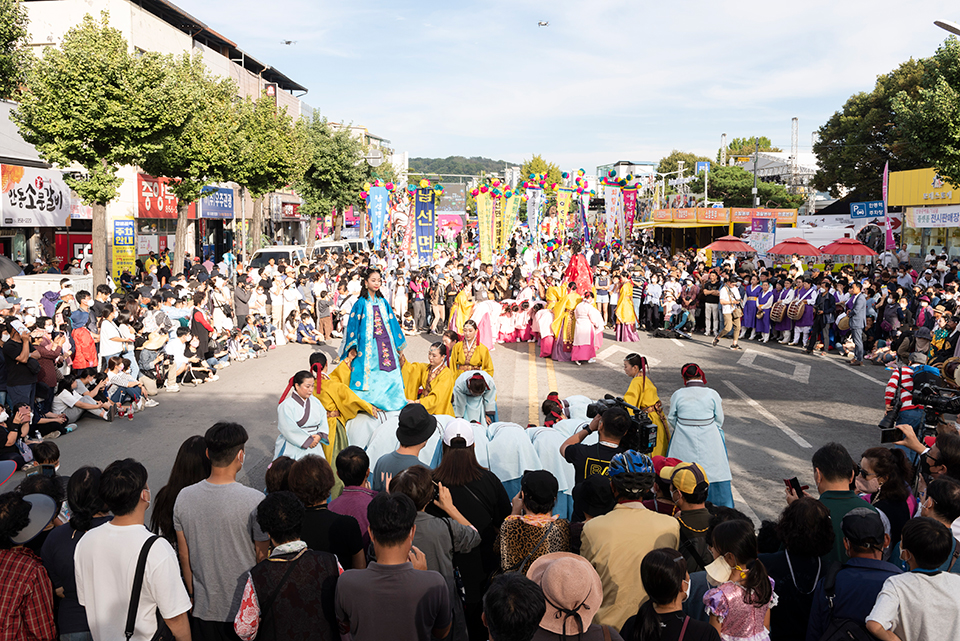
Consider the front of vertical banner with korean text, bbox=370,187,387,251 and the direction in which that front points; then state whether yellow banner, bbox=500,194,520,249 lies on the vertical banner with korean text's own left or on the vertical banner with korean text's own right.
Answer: on the vertical banner with korean text's own left

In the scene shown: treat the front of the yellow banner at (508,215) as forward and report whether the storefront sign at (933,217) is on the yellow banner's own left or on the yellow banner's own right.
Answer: on the yellow banner's own left

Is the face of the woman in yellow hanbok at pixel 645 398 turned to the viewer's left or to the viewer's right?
to the viewer's left

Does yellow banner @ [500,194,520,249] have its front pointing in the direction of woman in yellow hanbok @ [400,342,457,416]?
yes

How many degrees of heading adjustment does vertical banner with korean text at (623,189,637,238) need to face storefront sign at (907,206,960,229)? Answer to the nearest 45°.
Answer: approximately 90° to its left

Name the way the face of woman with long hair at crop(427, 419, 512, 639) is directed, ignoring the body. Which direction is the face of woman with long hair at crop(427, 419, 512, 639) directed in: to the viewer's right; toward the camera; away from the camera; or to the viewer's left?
away from the camera

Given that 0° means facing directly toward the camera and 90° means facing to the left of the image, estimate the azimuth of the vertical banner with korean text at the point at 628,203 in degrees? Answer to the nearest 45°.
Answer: approximately 0°

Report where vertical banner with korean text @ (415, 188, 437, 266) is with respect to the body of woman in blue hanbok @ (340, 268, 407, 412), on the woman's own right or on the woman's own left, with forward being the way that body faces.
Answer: on the woman's own left

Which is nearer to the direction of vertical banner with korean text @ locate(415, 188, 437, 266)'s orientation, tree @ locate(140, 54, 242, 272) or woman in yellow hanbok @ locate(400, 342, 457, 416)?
the woman in yellow hanbok

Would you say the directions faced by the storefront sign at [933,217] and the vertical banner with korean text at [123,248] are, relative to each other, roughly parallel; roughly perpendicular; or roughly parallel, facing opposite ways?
roughly perpendicular
